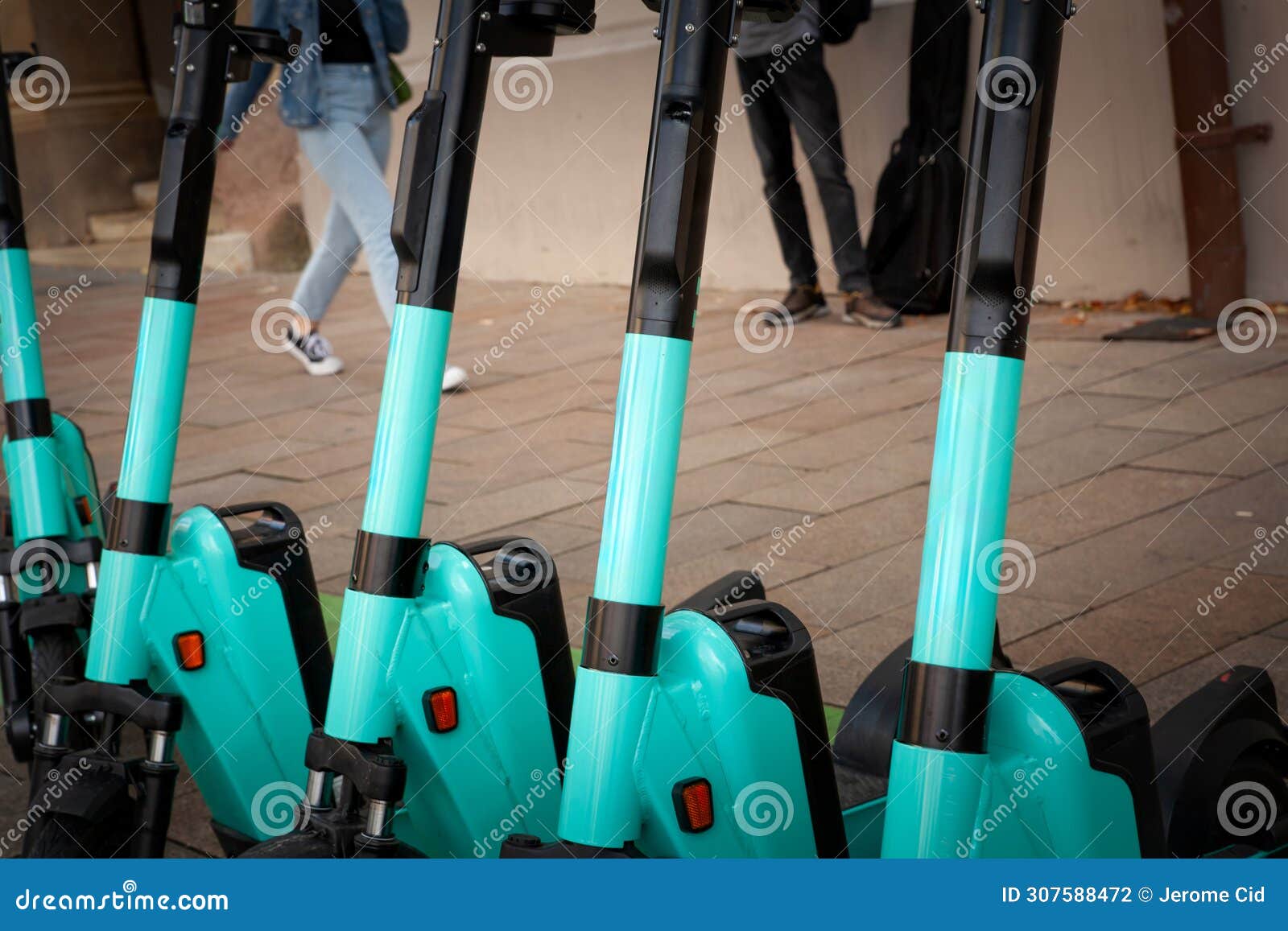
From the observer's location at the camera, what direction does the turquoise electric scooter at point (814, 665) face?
facing the viewer and to the left of the viewer

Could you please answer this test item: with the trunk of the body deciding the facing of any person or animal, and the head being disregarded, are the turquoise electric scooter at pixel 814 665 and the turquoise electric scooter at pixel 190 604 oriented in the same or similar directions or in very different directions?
same or similar directions

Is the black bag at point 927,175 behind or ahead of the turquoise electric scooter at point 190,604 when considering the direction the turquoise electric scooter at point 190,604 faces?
behind

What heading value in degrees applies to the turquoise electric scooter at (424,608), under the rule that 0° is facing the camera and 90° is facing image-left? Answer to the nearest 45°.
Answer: approximately 45°

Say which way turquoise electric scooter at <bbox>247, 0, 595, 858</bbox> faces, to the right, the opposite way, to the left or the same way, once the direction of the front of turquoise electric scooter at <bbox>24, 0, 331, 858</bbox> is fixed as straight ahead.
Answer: the same way

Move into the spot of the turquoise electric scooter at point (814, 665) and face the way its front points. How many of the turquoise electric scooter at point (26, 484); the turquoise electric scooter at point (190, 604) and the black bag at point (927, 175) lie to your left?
0

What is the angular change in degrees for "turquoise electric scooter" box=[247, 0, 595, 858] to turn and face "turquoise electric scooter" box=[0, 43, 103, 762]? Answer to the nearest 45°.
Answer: approximately 90° to its right

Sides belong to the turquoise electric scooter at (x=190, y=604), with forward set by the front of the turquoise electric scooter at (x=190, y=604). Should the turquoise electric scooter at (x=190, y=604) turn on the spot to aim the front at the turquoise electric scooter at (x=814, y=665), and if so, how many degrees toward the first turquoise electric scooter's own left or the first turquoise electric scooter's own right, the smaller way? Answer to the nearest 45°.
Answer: approximately 90° to the first turquoise electric scooter's own left

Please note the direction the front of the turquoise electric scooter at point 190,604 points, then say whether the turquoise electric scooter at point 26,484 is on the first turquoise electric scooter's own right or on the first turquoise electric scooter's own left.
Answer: on the first turquoise electric scooter's own right

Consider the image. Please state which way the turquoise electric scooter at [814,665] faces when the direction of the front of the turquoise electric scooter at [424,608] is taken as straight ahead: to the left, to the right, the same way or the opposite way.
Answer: the same way

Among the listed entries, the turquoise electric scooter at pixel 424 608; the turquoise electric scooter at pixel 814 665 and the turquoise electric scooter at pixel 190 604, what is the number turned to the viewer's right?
0

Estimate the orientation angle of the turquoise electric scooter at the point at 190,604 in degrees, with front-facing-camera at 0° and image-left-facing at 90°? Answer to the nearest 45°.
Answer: approximately 45°

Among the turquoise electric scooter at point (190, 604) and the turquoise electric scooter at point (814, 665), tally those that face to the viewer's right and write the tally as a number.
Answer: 0
